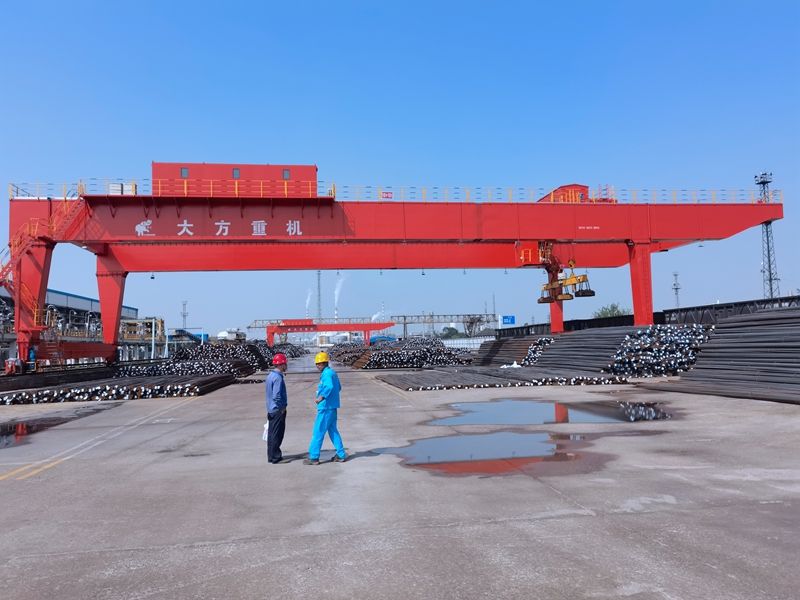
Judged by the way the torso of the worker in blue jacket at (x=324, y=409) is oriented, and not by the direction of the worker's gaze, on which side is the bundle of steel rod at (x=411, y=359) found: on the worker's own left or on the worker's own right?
on the worker's own right

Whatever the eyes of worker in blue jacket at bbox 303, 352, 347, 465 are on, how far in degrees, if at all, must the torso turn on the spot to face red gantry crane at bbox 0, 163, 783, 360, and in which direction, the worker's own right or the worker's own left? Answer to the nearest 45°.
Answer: approximately 90° to the worker's own right

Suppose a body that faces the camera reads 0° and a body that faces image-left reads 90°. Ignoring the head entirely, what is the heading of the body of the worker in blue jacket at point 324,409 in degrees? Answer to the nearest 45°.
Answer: approximately 90°

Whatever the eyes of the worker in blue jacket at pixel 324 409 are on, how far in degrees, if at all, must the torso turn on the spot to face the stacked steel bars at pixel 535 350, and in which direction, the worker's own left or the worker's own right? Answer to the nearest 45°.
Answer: approximately 135° to the worker's own right

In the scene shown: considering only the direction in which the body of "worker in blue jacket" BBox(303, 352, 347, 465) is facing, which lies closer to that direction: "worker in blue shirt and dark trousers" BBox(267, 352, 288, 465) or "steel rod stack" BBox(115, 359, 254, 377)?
the worker in blue shirt and dark trousers

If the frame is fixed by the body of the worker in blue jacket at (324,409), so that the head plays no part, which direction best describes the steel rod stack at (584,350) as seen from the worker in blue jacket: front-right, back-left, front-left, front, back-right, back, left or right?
back-right

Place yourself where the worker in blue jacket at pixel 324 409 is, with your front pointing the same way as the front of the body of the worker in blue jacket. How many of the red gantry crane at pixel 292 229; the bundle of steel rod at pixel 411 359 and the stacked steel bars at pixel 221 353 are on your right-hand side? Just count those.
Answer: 3

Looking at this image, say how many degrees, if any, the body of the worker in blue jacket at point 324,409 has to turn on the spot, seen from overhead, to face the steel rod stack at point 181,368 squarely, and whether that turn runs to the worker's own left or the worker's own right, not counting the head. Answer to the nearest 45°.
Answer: approximately 90° to the worker's own right
